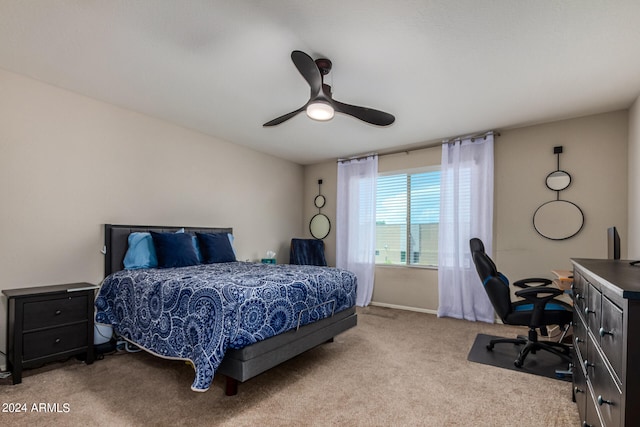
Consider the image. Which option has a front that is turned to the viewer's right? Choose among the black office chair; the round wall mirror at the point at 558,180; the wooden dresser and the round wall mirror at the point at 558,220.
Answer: the black office chair

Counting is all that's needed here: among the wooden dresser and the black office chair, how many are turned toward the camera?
0

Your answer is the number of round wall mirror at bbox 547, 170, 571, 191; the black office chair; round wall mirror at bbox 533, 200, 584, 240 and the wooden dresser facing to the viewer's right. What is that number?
1

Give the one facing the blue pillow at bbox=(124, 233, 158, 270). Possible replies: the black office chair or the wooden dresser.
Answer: the wooden dresser

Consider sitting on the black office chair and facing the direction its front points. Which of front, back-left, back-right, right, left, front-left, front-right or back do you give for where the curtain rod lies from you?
back-left

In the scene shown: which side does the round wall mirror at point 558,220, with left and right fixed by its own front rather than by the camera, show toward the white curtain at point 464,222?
right

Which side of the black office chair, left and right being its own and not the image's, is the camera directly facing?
right

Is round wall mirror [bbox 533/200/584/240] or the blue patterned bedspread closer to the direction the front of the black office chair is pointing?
the round wall mirror

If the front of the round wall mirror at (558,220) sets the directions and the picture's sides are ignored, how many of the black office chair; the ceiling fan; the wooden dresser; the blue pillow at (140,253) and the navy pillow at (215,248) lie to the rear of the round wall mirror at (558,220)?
0

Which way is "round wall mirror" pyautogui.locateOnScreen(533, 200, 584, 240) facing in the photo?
toward the camera

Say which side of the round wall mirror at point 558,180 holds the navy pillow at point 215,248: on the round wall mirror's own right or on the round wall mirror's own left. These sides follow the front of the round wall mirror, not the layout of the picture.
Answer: on the round wall mirror's own right

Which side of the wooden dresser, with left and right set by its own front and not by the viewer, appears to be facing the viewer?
left

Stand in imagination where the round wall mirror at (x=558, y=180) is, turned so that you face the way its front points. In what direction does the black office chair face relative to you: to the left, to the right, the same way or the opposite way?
to the left

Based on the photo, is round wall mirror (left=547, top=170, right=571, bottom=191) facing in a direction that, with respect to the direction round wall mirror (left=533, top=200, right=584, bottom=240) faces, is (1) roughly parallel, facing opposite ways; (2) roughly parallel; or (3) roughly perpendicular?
roughly parallel

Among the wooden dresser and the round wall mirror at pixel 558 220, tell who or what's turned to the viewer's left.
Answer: the wooden dresser

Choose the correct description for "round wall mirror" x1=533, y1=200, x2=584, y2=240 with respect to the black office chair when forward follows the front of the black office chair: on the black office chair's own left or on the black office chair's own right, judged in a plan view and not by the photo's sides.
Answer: on the black office chair's own left

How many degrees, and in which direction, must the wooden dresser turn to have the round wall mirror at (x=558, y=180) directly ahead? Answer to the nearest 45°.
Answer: approximately 90° to its right

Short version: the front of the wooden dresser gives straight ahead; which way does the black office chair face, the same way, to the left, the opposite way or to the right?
the opposite way
